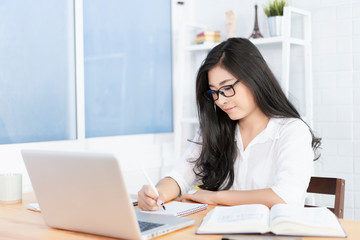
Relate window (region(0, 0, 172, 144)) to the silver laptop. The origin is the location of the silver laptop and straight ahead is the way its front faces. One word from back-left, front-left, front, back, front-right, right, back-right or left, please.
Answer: front-left

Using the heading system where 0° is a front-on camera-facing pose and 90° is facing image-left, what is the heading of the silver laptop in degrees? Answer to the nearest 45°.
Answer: approximately 225°

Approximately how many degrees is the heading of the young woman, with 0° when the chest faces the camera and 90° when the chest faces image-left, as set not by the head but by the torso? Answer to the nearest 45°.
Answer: approximately 45°

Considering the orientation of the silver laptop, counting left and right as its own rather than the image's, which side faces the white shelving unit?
front

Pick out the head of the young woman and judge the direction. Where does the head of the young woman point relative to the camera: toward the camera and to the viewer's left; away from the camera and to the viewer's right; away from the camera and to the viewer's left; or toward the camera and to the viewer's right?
toward the camera and to the viewer's left

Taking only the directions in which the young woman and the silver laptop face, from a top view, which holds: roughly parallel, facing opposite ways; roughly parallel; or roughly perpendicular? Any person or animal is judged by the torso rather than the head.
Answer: roughly parallel, facing opposite ways

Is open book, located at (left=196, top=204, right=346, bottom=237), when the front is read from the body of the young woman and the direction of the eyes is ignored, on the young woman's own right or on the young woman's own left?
on the young woman's own left

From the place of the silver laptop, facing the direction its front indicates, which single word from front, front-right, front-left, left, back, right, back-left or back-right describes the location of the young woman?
front

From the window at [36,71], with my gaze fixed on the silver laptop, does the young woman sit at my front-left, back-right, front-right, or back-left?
front-left

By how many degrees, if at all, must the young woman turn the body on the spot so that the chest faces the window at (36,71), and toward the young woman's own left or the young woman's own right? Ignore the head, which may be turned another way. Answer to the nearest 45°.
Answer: approximately 90° to the young woman's own right

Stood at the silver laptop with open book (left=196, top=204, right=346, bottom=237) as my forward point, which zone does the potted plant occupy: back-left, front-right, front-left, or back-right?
front-left

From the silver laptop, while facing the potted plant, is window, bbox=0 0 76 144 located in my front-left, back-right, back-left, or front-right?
front-left

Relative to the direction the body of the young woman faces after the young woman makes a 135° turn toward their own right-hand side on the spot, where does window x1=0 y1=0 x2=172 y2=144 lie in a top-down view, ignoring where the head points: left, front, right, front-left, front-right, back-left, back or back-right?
front-left
